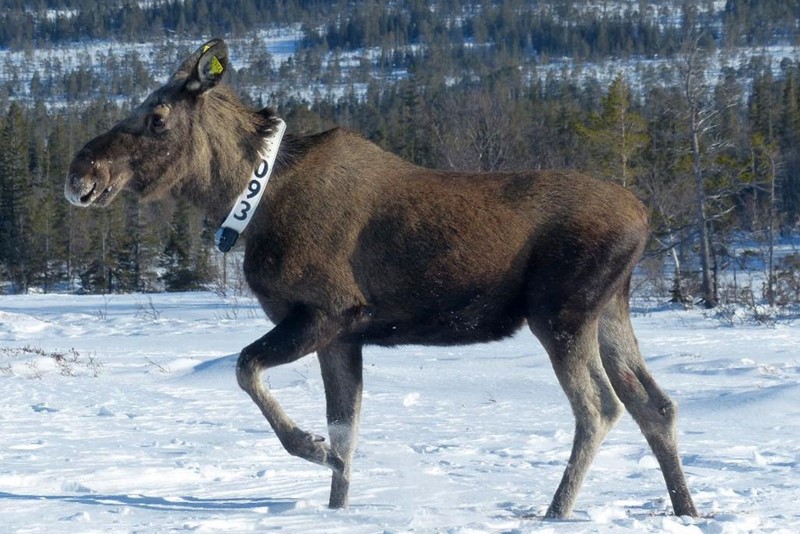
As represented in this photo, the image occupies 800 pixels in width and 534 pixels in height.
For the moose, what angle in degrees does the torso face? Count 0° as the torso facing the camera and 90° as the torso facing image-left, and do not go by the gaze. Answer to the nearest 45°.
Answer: approximately 90°

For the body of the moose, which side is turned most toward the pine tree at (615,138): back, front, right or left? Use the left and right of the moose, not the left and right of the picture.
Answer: right
